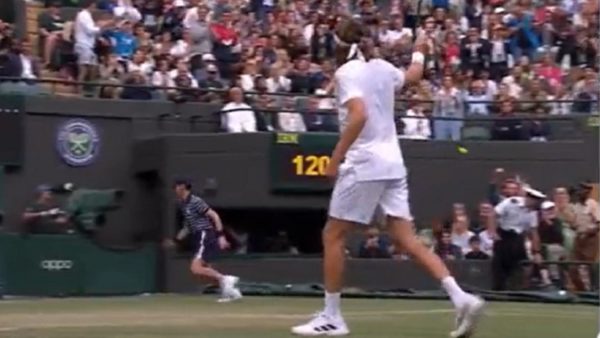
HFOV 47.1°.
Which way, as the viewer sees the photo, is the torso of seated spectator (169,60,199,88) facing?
toward the camera

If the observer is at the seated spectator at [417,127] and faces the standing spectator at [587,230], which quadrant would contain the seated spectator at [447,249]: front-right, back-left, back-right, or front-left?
front-right

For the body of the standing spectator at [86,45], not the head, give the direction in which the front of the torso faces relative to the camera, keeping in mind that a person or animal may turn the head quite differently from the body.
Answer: to the viewer's right

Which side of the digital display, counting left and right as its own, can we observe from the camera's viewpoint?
front

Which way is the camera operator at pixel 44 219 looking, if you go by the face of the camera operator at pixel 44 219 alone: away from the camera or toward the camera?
toward the camera

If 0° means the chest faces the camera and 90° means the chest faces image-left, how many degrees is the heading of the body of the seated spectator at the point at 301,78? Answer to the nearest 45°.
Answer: approximately 0°

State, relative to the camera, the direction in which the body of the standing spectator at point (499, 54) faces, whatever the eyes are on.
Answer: toward the camera

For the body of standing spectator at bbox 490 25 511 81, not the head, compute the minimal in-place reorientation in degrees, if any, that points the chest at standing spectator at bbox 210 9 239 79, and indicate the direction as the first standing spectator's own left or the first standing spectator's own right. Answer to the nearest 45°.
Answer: approximately 45° to the first standing spectator's own right

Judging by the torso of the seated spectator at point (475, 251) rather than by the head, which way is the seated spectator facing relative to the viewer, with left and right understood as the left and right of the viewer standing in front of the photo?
facing the viewer

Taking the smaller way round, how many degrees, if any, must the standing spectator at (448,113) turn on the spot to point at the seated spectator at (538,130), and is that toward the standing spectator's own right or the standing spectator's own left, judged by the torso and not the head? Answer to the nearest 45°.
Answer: approximately 90° to the standing spectator's own left
